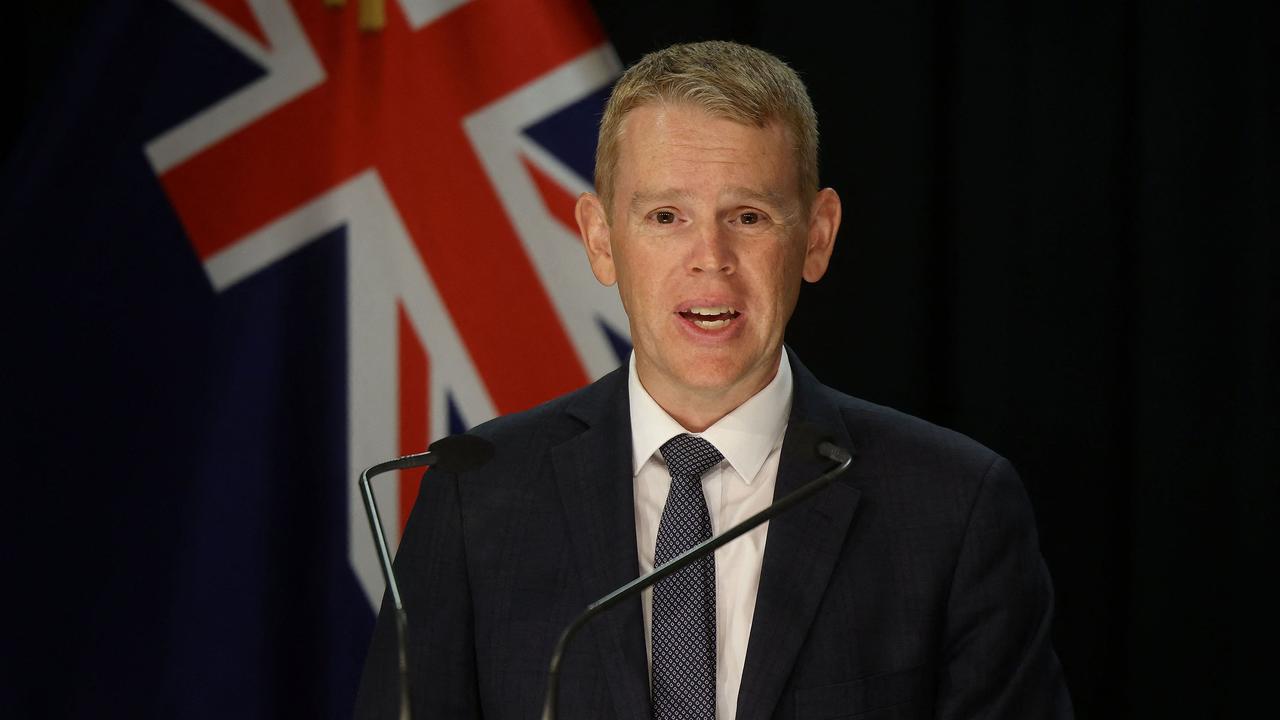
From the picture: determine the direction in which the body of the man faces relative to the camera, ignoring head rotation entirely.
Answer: toward the camera

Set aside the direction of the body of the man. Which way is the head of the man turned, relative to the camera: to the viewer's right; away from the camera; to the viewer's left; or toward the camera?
toward the camera

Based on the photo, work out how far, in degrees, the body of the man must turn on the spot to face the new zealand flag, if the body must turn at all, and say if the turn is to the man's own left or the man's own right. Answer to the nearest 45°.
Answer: approximately 135° to the man's own right
